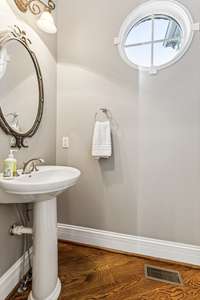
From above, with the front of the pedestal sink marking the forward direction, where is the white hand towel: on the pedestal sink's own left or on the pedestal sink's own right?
on the pedestal sink's own left

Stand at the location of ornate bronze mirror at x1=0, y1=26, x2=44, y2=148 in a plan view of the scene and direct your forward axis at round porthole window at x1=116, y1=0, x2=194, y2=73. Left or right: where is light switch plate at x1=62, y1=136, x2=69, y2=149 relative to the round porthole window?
left

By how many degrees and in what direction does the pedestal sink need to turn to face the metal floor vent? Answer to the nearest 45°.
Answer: approximately 45° to its left

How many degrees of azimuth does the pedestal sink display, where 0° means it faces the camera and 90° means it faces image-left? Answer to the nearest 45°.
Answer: approximately 315°
